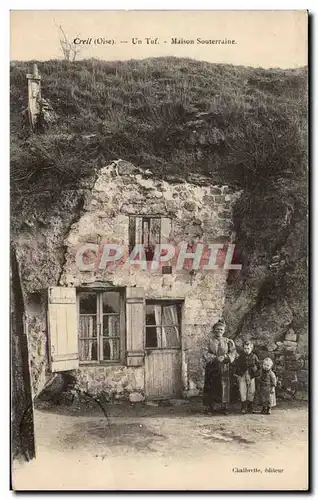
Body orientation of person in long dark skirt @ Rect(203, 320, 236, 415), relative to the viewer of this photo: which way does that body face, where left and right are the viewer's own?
facing the viewer

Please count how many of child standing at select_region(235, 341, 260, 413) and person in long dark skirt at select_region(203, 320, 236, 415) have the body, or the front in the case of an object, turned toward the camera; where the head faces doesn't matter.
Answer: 2

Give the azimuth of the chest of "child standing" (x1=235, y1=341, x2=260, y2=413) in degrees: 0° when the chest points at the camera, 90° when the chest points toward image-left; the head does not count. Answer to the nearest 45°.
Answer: approximately 0°

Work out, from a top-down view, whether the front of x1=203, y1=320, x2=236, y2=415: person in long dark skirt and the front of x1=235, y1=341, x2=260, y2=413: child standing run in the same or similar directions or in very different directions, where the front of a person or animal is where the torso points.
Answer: same or similar directions

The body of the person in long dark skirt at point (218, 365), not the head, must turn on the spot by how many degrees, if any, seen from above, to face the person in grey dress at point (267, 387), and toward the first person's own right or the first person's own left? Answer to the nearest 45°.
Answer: approximately 90° to the first person's own left
